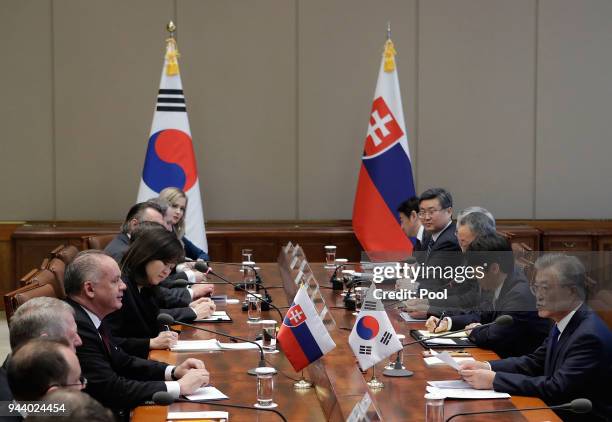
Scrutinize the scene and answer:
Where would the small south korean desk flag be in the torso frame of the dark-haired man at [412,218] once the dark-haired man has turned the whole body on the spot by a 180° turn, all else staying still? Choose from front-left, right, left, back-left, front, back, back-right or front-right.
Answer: right

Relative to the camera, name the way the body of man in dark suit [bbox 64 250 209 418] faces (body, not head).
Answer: to the viewer's right

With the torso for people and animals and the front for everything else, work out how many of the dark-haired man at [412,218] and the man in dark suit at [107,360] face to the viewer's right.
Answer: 1

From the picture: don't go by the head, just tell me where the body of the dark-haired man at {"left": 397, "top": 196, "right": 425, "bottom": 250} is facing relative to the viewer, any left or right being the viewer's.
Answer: facing to the left of the viewer

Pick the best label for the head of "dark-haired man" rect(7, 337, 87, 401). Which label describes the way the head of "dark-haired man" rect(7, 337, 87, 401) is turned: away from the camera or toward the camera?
away from the camera

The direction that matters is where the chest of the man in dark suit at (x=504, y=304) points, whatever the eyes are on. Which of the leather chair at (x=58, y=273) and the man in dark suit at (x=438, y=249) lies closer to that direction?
the leather chair

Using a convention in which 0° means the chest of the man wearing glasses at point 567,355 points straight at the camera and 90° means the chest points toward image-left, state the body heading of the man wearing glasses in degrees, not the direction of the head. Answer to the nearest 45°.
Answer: approximately 90°

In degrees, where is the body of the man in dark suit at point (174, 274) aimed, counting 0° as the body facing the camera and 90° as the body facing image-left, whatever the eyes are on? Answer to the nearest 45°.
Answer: approximately 270°

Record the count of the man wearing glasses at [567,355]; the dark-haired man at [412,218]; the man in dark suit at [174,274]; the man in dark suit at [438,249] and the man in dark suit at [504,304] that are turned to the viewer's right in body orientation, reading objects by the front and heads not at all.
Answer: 1

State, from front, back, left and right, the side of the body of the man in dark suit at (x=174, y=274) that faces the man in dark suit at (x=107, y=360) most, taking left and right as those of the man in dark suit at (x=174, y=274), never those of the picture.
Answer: right

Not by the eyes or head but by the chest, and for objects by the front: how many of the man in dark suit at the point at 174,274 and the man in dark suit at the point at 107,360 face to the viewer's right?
2

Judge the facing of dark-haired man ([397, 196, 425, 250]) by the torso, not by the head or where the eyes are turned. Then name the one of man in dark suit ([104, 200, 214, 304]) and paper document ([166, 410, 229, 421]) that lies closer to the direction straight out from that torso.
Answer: the man in dark suit
